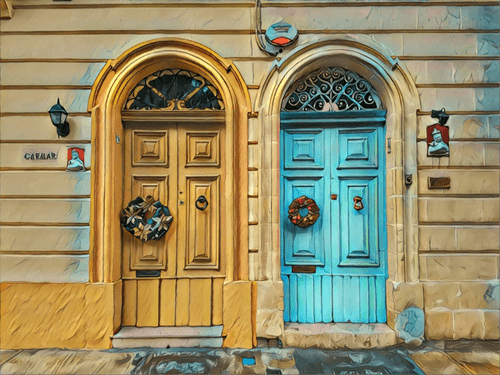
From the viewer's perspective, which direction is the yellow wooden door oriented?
toward the camera

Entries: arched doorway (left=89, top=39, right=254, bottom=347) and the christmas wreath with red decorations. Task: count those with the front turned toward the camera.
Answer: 2

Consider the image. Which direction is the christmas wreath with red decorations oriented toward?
toward the camera

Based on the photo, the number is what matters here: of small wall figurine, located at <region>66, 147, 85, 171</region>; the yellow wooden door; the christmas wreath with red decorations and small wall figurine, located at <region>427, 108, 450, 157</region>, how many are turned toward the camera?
4

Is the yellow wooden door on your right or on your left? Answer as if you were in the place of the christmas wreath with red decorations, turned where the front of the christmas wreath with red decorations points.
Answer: on your right

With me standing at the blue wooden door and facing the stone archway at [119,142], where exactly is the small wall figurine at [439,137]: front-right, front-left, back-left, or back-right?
back-left

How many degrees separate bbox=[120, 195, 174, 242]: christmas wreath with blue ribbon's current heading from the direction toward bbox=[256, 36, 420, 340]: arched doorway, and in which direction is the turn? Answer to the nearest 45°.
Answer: approximately 90° to its left

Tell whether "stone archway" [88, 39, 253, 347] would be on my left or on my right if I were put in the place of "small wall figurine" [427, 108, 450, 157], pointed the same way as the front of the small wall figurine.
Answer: on my right

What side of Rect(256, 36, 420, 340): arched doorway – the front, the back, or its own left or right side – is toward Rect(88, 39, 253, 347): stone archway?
right

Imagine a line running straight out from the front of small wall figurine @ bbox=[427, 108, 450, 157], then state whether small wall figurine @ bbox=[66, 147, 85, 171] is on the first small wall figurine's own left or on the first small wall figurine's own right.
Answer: on the first small wall figurine's own right

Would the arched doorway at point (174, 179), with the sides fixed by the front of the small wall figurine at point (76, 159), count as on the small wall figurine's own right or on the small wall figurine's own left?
on the small wall figurine's own left

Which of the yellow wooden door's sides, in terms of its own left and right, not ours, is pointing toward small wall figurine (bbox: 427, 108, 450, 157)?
left

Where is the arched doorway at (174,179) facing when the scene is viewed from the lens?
facing the viewer

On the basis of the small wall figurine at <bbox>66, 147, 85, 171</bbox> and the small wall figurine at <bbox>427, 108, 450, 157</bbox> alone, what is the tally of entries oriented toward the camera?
2
